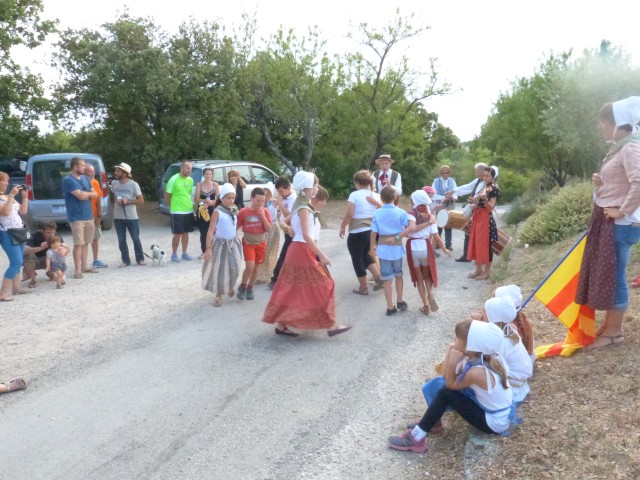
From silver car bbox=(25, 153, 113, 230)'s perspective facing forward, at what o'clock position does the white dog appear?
The white dog is roughly at 5 o'clock from the silver car.

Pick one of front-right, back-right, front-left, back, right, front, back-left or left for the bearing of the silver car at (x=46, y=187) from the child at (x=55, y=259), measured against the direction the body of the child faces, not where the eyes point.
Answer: back-left

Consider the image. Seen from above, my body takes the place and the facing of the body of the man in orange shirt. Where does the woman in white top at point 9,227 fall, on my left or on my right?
on my right

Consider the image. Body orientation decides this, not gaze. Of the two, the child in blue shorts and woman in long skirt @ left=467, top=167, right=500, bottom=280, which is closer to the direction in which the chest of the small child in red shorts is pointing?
the child in blue shorts

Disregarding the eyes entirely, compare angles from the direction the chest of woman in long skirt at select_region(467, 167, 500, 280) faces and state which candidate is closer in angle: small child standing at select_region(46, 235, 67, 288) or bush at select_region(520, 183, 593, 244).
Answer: the small child standing

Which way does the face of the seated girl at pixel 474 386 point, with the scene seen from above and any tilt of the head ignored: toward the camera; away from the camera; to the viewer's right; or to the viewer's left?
to the viewer's left

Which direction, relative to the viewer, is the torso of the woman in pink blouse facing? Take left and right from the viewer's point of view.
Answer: facing to the left of the viewer

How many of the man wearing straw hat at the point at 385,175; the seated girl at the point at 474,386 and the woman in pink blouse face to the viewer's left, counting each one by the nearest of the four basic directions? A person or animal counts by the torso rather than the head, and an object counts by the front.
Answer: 2

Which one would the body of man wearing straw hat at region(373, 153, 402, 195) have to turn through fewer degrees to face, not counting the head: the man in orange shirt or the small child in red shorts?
the small child in red shorts

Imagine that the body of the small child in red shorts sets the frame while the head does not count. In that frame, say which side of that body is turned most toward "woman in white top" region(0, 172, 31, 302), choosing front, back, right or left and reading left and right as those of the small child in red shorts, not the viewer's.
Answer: right

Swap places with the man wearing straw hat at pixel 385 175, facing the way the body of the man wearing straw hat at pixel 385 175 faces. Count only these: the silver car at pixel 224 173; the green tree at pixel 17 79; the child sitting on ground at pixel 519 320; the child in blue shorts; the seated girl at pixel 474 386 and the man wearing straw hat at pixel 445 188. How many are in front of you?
3

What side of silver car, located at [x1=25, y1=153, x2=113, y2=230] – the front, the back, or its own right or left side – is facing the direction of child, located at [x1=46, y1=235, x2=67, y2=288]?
back

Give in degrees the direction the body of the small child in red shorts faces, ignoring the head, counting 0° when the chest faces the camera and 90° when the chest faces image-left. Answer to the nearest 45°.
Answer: approximately 0°

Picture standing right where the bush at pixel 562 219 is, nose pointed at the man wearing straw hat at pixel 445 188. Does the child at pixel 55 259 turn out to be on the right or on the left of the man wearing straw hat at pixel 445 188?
left

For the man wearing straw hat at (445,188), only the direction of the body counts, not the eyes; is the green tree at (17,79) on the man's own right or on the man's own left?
on the man's own right

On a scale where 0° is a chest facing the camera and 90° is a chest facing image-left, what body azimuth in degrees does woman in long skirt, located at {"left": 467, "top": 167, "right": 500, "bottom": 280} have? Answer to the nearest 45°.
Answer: approximately 45°

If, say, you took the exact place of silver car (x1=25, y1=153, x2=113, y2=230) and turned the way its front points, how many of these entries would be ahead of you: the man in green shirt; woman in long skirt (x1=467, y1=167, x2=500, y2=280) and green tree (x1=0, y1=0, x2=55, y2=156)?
1
